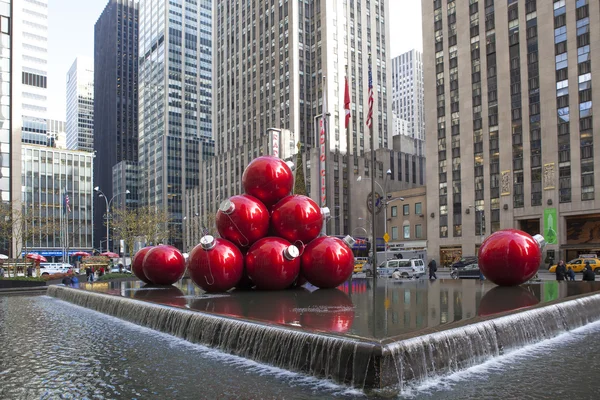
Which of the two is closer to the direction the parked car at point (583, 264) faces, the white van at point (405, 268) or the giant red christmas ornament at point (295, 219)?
the white van

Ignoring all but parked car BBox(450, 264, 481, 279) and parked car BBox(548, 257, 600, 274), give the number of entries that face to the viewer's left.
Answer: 2

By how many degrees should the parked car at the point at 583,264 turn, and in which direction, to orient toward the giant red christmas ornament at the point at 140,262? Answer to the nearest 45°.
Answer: approximately 45° to its left

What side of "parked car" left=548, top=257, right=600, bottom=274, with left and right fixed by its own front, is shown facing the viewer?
left

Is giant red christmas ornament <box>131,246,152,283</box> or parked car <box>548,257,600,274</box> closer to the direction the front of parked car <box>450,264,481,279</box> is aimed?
the giant red christmas ornament

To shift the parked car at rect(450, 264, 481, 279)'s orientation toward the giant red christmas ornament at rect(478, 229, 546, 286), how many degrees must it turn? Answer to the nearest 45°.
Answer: approximately 90° to its left

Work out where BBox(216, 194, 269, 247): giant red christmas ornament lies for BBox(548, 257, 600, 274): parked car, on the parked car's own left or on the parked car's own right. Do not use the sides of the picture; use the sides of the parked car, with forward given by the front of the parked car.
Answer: on the parked car's own left

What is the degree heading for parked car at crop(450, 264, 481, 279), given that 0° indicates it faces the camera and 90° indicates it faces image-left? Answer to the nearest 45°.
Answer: approximately 90°

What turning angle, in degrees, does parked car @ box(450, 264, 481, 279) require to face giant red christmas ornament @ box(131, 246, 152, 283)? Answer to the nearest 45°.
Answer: approximately 45° to its left
